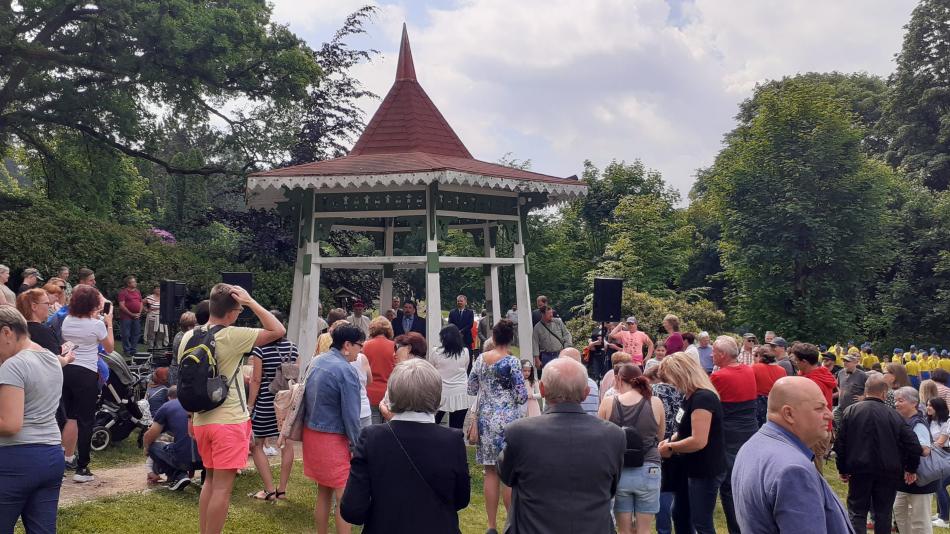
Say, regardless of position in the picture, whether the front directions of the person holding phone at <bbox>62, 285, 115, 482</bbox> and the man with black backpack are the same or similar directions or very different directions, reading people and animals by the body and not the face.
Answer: same or similar directions

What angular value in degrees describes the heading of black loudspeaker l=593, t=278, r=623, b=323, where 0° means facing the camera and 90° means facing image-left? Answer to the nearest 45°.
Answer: approximately 0°

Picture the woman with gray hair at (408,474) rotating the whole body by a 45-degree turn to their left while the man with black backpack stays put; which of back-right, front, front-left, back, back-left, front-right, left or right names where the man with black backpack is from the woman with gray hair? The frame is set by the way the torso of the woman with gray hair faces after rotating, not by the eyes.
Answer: front

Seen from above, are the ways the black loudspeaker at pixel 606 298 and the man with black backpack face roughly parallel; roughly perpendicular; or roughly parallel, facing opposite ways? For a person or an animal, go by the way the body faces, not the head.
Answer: roughly parallel, facing opposite ways

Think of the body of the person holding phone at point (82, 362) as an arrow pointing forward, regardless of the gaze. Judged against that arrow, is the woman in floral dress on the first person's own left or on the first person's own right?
on the first person's own right

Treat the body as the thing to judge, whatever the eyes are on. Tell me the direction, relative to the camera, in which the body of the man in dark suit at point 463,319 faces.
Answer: toward the camera

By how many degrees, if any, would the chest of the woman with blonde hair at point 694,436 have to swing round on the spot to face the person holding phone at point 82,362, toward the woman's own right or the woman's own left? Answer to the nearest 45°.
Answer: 0° — they already face them

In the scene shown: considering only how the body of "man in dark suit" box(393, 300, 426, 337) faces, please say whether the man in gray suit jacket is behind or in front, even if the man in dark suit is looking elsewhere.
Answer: in front

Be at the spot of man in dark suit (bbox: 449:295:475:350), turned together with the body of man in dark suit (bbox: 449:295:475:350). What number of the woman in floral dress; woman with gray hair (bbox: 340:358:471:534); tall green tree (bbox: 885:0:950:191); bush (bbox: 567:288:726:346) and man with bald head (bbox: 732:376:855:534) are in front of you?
3

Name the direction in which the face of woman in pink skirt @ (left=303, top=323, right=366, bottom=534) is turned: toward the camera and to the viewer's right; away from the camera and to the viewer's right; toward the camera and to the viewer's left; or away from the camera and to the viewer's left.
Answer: away from the camera and to the viewer's right

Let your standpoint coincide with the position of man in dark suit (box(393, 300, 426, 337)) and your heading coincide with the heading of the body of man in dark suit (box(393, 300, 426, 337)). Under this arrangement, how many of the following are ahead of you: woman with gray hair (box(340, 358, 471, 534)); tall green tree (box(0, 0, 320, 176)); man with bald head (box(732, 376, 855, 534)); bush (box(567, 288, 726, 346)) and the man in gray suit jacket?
3

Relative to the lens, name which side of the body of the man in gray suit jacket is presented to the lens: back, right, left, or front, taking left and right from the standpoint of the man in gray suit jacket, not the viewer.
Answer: back
